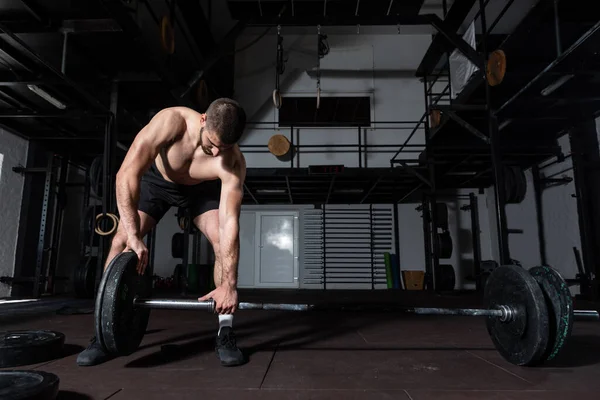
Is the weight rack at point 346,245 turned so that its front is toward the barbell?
yes

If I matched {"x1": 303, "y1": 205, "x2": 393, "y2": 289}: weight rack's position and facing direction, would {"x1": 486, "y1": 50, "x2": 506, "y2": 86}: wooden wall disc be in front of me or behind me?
in front

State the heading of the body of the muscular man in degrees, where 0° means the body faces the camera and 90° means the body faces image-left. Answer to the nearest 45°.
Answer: approximately 0°

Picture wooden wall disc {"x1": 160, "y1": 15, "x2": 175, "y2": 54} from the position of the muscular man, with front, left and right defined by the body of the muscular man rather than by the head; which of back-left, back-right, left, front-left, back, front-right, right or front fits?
back

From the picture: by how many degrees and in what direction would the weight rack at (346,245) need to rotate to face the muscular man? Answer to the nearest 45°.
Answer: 0° — it already faces them

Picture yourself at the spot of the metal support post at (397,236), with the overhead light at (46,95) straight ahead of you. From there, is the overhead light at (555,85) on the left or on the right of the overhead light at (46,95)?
left

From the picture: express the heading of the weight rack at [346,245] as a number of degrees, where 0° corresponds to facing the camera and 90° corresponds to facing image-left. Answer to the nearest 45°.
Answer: approximately 0°

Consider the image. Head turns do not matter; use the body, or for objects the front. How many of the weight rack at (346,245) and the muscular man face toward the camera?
2

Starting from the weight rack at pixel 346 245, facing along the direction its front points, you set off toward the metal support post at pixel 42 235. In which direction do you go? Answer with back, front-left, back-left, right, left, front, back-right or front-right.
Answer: front-right

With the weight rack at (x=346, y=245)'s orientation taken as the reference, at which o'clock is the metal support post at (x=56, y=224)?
The metal support post is roughly at 2 o'clock from the weight rack.

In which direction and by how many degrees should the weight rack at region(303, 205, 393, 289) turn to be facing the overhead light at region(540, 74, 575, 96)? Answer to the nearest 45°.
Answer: approximately 45° to its left

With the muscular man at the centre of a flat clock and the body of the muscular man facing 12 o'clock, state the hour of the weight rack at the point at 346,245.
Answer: The weight rack is roughly at 7 o'clock from the muscular man.
